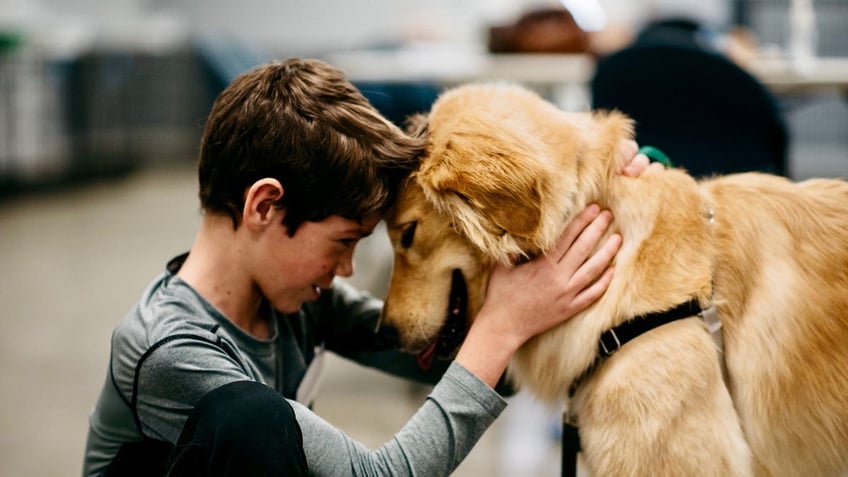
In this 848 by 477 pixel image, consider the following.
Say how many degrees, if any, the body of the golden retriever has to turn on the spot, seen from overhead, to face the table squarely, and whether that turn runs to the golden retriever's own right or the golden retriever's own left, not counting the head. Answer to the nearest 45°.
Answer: approximately 90° to the golden retriever's own right

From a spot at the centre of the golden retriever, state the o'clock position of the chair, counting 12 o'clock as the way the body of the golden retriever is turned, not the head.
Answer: The chair is roughly at 3 o'clock from the golden retriever.

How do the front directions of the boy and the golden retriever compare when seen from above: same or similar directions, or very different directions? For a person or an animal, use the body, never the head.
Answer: very different directions

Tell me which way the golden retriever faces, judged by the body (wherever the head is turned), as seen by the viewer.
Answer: to the viewer's left

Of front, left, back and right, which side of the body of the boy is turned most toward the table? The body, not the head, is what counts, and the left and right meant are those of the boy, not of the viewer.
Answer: left

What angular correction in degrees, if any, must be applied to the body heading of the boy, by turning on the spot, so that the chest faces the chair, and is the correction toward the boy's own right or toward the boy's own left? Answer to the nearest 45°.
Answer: approximately 45° to the boy's own left

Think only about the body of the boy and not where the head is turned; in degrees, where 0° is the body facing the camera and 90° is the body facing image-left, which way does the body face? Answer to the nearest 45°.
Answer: approximately 270°
